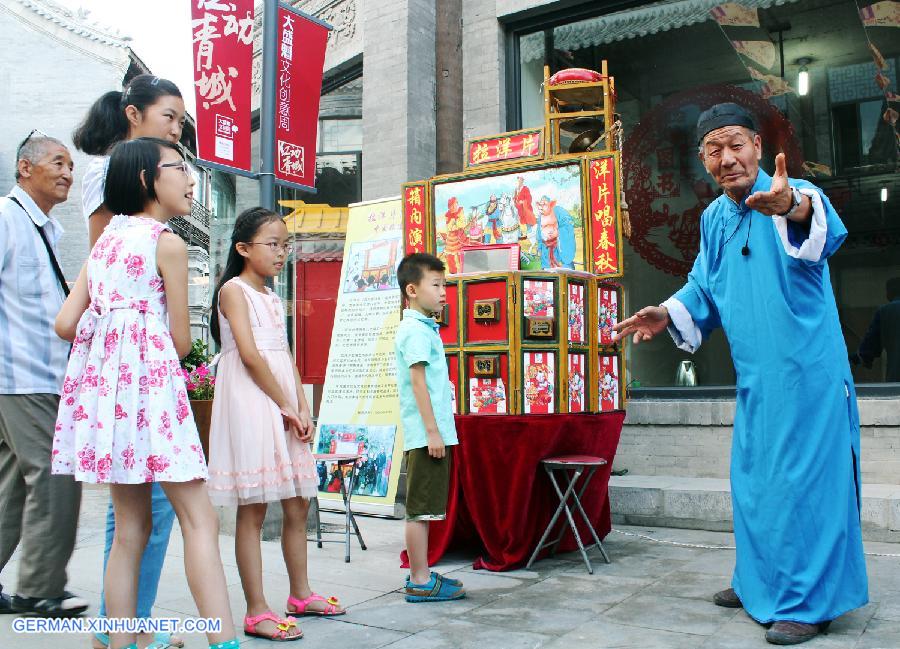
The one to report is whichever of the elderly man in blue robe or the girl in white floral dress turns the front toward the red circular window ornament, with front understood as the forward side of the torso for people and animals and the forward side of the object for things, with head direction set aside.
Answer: the girl in white floral dress

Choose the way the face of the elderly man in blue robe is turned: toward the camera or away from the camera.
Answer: toward the camera

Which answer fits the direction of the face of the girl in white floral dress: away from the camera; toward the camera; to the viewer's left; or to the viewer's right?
to the viewer's right

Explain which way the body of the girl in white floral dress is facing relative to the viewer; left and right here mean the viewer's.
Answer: facing away from the viewer and to the right of the viewer

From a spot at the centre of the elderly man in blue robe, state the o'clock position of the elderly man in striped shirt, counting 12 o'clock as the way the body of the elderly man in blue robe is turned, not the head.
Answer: The elderly man in striped shirt is roughly at 1 o'clock from the elderly man in blue robe.

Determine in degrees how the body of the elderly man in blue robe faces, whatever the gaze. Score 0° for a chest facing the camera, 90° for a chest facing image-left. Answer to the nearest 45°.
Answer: approximately 45°

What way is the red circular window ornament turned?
toward the camera

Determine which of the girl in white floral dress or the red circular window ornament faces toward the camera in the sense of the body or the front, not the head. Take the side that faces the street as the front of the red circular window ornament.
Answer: the red circular window ornament

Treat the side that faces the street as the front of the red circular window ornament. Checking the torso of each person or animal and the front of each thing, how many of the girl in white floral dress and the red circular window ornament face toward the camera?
1

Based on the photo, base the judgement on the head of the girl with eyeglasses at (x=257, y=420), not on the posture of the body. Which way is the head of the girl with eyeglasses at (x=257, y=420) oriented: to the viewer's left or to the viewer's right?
to the viewer's right

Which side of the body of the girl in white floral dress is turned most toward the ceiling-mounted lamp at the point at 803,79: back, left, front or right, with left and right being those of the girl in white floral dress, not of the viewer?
front

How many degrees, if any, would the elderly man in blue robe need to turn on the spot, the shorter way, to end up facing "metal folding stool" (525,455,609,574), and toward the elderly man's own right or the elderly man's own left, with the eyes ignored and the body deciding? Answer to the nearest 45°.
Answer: approximately 90° to the elderly man's own right

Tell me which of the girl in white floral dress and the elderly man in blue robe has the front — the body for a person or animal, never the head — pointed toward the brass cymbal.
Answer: the girl in white floral dress
